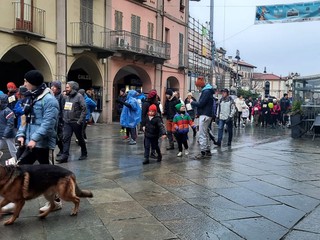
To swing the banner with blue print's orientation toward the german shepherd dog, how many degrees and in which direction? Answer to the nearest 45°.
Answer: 0° — it already faces it

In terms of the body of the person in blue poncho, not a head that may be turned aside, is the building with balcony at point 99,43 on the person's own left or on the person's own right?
on the person's own right

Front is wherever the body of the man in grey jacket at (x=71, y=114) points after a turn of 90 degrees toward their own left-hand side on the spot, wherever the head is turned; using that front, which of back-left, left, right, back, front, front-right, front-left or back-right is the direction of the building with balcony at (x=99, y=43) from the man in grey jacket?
back-left

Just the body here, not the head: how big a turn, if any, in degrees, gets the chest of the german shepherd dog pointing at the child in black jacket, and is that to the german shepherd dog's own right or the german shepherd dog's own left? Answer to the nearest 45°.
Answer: approximately 135° to the german shepherd dog's own right

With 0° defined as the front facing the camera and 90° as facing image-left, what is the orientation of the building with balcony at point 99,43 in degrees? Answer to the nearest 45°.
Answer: approximately 315°

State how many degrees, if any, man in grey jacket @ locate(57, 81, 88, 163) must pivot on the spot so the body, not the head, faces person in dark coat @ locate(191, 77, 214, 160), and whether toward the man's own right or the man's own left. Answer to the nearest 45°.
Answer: approximately 135° to the man's own left

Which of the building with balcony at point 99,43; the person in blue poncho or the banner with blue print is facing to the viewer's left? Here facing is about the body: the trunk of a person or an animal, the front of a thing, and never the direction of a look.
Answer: the person in blue poncho

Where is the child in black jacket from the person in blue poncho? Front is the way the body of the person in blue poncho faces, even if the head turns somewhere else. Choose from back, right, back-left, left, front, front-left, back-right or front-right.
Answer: left

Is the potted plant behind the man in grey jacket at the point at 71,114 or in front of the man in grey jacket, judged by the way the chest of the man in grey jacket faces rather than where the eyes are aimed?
behind

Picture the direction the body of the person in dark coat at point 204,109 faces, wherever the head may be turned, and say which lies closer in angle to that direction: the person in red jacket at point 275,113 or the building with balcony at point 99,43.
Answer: the building with balcony

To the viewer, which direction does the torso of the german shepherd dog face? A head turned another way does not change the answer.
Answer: to the viewer's left

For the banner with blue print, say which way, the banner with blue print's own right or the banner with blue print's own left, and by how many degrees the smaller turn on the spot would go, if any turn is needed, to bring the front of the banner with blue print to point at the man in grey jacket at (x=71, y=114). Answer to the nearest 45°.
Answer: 0° — it already faces them

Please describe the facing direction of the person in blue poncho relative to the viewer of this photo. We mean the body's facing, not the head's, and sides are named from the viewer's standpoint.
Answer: facing to the left of the viewer
